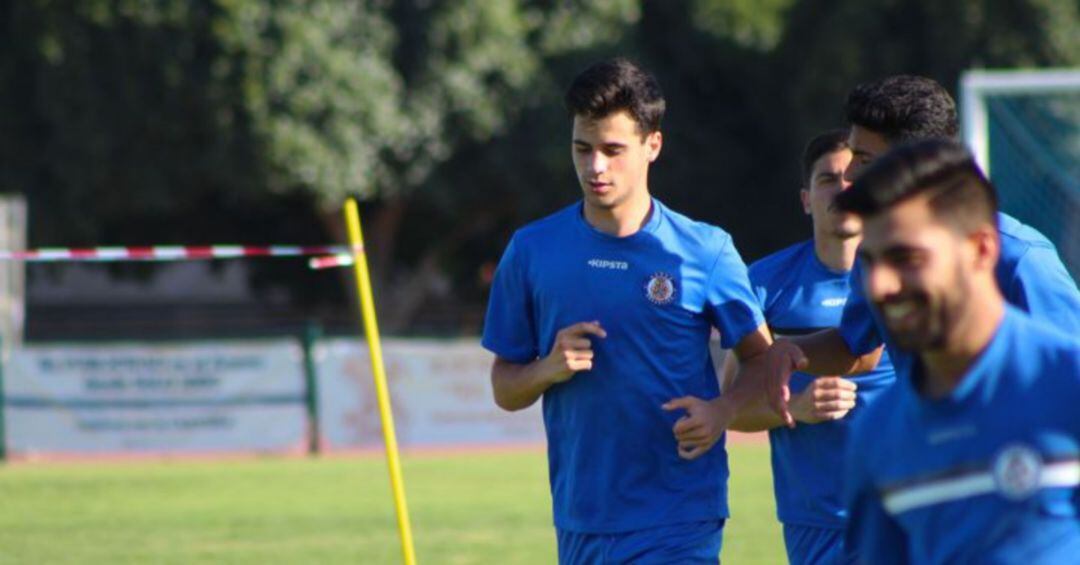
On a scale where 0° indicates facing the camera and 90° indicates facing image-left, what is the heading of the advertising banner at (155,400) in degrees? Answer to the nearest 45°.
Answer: approximately 0°

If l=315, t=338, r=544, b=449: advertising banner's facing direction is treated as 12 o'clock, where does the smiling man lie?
The smiling man is roughly at 12 o'clock from the advertising banner.

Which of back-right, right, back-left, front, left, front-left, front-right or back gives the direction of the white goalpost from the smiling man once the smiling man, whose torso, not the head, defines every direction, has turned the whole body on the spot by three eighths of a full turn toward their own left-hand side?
left

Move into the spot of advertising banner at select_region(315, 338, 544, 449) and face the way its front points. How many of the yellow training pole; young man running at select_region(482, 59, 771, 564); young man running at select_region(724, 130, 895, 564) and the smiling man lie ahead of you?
4

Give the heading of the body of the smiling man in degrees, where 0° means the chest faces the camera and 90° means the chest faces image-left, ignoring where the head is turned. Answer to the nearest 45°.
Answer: approximately 45°

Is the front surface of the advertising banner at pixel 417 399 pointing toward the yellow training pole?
yes

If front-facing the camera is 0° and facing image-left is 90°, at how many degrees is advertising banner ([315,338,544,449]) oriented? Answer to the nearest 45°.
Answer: approximately 0°

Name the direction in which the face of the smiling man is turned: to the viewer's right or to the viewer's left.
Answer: to the viewer's left

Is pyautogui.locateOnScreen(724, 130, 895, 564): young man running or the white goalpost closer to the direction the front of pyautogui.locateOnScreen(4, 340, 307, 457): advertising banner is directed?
the young man running
